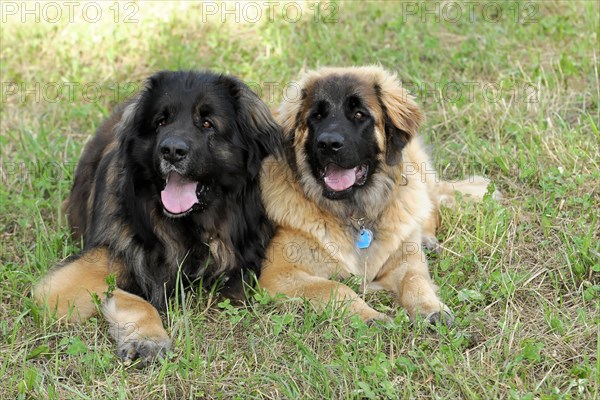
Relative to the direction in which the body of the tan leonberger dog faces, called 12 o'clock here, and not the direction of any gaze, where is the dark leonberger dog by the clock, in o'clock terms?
The dark leonberger dog is roughly at 2 o'clock from the tan leonberger dog.

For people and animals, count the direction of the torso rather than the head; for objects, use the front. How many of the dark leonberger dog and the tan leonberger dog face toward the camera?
2

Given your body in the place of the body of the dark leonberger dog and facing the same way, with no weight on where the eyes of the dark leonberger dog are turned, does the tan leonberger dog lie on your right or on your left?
on your left

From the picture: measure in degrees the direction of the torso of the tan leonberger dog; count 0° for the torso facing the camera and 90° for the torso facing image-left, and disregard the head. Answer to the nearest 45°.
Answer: approximately 0°

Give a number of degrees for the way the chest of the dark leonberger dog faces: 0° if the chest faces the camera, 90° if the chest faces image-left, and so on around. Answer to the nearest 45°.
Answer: approximately 0°
